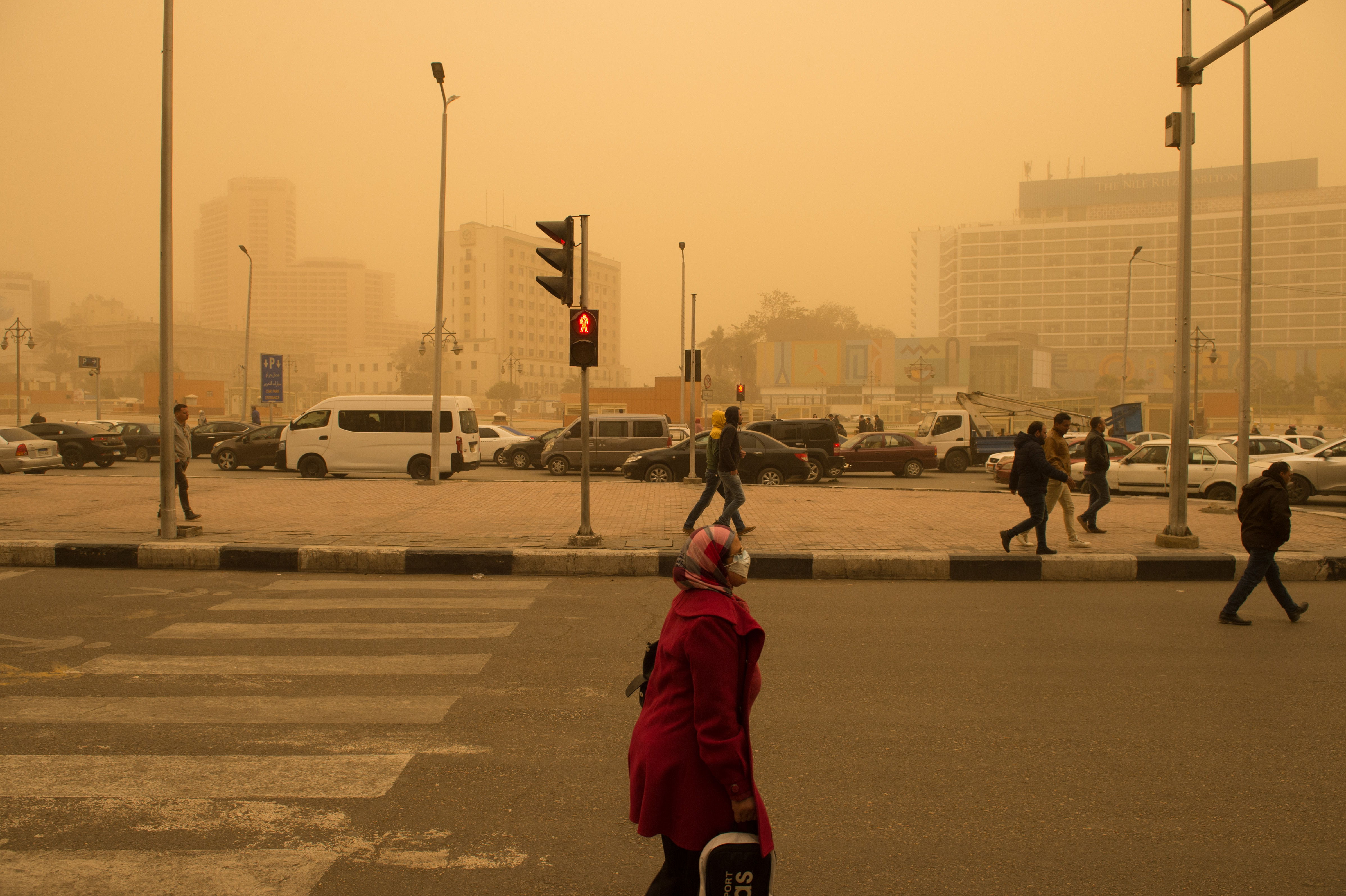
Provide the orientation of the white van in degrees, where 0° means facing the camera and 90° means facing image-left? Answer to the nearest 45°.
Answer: approximately 90°

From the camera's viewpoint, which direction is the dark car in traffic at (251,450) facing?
to the viewer's left

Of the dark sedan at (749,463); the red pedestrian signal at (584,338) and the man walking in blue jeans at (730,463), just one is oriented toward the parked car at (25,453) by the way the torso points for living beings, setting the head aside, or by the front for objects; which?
the dark sedan

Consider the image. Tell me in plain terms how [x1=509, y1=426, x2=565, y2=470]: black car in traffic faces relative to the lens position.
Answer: facing to the left of the viewer

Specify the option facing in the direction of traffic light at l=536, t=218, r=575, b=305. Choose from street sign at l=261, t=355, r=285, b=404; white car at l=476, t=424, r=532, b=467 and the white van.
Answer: the street sign

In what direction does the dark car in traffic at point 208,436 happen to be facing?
to the viewer's left
